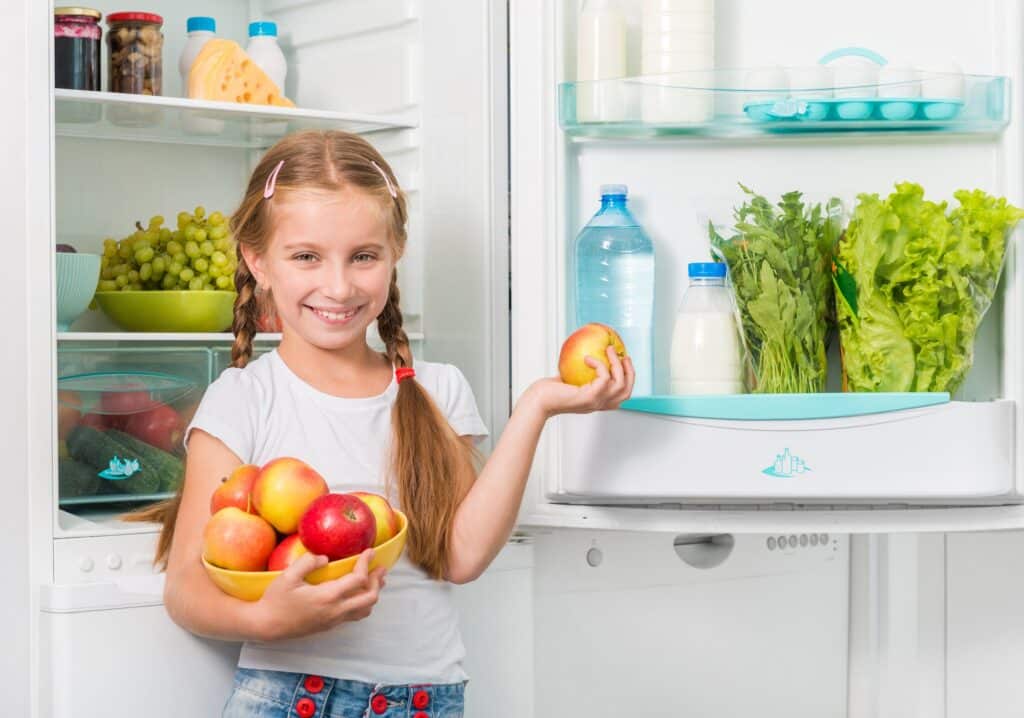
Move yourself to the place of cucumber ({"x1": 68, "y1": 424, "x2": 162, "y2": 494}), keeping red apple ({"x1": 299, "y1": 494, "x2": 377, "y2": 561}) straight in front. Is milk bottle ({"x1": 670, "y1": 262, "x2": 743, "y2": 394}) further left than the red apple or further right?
left

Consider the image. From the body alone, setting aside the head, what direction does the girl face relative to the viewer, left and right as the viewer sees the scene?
facing the viewer

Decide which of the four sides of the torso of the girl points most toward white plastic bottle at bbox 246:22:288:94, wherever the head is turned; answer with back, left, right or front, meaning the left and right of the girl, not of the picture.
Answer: back
